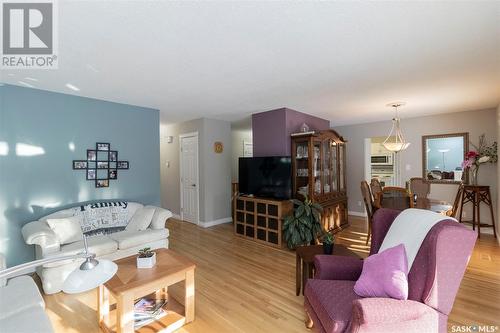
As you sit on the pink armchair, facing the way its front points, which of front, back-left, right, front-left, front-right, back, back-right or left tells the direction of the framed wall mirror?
back-right

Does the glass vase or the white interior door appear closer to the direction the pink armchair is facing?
the white interior door

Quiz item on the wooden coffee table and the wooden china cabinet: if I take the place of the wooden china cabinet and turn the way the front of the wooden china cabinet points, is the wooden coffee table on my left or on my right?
on my right

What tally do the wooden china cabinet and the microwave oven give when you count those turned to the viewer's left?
0

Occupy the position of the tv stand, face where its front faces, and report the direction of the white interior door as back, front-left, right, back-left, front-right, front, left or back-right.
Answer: right

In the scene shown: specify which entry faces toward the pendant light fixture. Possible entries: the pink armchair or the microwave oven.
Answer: the microwave oven

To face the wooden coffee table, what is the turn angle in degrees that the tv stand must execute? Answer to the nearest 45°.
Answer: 0° — it already faces it

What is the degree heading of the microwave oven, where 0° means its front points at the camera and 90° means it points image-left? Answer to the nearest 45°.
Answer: approximately 0°

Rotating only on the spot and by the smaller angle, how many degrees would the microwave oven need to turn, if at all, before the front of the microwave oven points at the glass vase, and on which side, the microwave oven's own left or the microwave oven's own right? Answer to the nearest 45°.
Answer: approximately 45° to the microwave oven's own left

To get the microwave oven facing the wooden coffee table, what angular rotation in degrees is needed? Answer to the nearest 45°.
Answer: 0° — it already faces it

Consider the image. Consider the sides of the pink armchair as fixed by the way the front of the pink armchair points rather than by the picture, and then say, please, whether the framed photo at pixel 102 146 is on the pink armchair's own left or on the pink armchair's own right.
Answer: on the pink armchair's own right

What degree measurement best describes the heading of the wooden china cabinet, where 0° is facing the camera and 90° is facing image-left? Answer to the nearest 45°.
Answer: approximately 315°

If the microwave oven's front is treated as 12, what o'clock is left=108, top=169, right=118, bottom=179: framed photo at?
The framed photo is roughly at 1 o'clock from the microwave oven.

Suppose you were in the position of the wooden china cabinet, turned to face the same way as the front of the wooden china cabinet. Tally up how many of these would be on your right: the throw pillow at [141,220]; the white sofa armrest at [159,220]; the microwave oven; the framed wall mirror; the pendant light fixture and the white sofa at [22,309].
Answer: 3

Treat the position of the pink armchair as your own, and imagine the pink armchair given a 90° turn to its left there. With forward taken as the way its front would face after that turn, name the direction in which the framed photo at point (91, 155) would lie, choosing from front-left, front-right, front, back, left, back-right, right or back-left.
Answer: back-right
